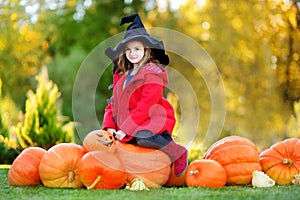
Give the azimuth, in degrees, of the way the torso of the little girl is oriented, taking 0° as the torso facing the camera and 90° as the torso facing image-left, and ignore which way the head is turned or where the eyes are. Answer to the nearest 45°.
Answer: approximately 45°

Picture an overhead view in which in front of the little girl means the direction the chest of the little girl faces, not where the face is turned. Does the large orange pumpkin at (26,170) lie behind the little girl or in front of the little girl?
in front

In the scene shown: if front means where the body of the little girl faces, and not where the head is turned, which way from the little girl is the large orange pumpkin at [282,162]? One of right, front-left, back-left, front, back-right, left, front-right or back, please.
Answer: back-left

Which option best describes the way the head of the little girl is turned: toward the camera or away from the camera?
toward the camera

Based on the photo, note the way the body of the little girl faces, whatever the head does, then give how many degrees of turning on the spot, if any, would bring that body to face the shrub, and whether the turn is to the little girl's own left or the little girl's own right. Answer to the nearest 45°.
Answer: approximately 90° to the little girl's own right

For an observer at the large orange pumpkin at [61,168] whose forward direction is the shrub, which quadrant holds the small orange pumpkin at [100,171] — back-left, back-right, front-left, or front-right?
back-right

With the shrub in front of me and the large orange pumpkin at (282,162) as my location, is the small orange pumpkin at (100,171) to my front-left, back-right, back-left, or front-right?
front-left
